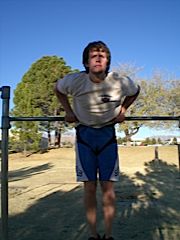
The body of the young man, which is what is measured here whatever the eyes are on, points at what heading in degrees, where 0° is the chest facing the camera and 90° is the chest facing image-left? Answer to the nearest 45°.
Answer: approximately 0°

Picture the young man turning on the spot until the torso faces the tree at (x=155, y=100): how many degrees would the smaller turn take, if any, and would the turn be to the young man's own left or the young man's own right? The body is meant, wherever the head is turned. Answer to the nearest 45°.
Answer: approximately 180°

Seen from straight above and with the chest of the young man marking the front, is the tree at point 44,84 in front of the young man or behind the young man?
behind
